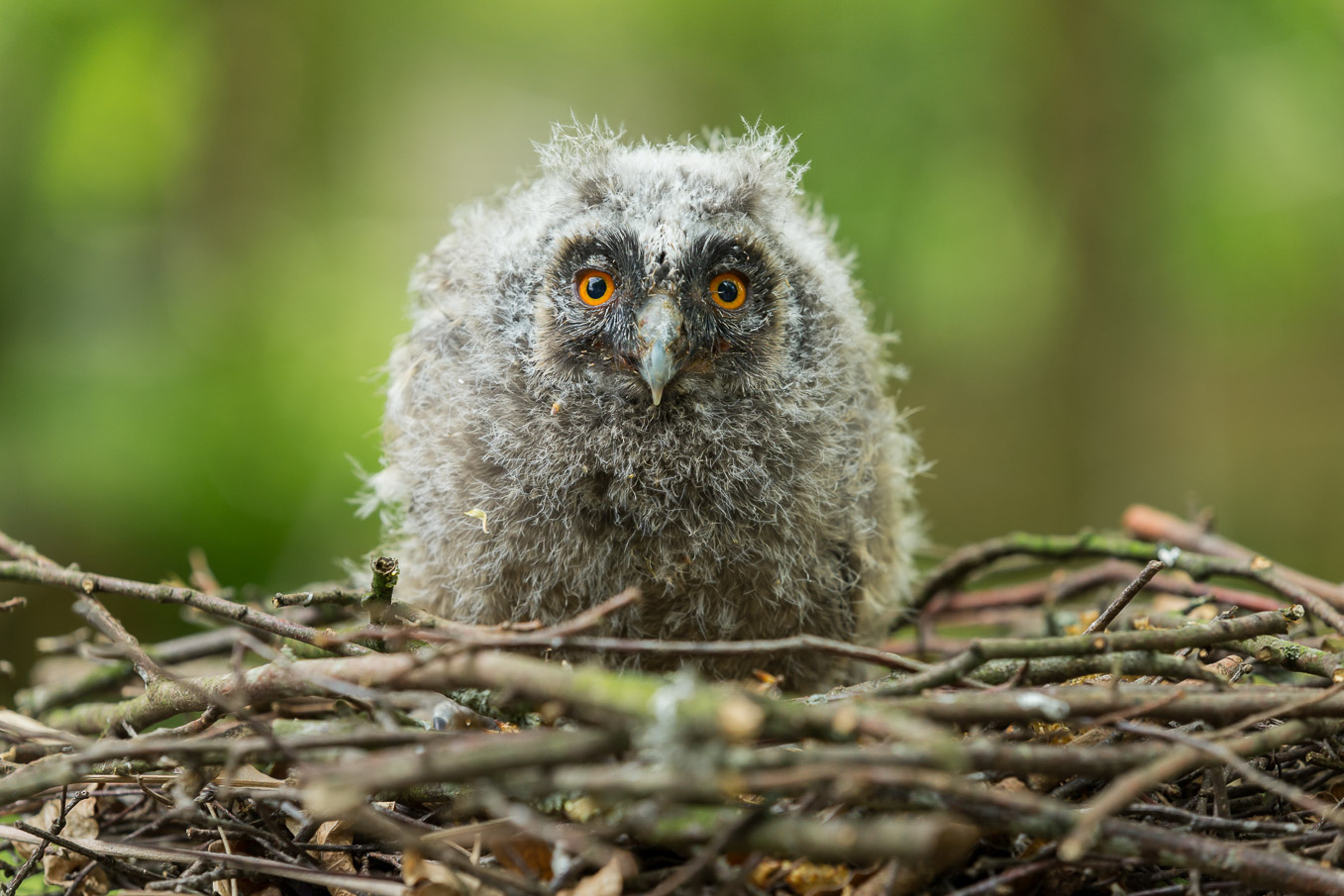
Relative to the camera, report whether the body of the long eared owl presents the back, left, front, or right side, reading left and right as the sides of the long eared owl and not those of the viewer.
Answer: front
